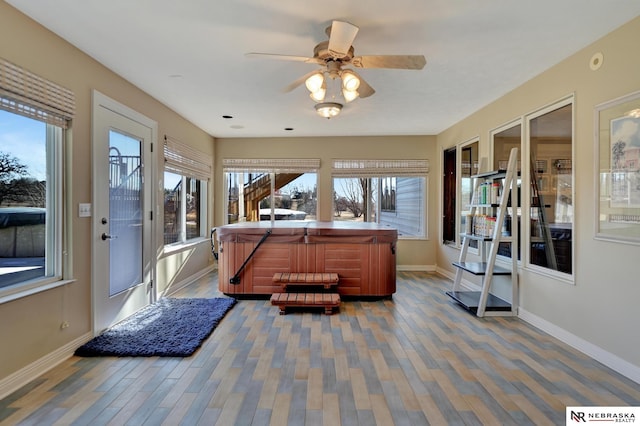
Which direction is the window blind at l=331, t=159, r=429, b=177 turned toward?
toward the camera

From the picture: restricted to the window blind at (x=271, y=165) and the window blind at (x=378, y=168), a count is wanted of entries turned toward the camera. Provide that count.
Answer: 2

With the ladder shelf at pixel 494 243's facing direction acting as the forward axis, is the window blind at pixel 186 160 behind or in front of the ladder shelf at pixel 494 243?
in front

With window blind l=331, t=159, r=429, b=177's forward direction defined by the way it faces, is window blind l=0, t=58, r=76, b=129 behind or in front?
in front

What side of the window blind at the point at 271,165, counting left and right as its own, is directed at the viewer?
front

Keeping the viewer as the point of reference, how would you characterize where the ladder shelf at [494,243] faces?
facing the viewer and to the left of the viewer

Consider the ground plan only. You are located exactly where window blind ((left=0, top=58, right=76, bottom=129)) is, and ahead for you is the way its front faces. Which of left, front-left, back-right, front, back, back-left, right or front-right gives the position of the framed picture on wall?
front

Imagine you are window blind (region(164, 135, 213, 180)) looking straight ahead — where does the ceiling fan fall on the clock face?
The ceiling fan is roughly at 1 o'clock from the window blind.

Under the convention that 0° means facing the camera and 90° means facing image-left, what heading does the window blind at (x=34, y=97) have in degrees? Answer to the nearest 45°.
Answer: approximately 315°

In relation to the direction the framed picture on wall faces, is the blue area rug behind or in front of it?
in front

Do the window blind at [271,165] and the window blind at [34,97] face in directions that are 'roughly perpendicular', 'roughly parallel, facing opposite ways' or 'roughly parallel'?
roughly perpendicular

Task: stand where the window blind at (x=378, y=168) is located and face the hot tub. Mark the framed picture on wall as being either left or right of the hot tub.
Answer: left

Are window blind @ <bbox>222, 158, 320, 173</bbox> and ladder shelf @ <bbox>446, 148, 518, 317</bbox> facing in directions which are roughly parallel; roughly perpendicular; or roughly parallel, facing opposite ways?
roughly perpendicular

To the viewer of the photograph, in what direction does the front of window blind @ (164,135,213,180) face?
facing the viewer and to the right of the viewer
